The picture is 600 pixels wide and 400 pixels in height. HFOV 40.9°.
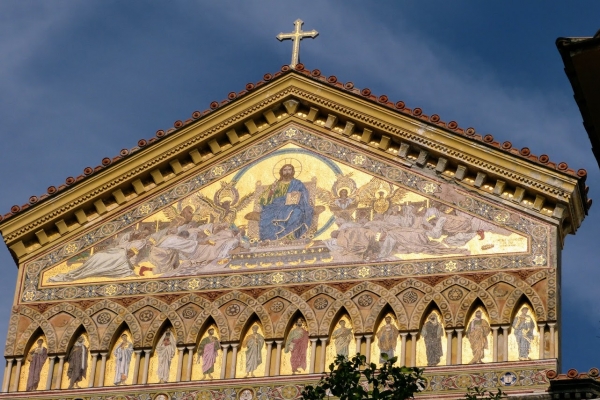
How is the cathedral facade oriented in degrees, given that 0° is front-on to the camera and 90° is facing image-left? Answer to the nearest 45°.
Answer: approximately 0°

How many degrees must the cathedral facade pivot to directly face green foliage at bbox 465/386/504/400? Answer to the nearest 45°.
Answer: approximately 45° to its left
